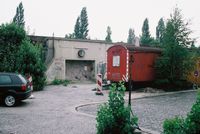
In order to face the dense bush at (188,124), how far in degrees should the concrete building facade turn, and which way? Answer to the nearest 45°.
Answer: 0° — it already faces it

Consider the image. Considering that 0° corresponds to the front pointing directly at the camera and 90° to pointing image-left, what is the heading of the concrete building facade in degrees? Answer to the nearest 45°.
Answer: approximately 0°
